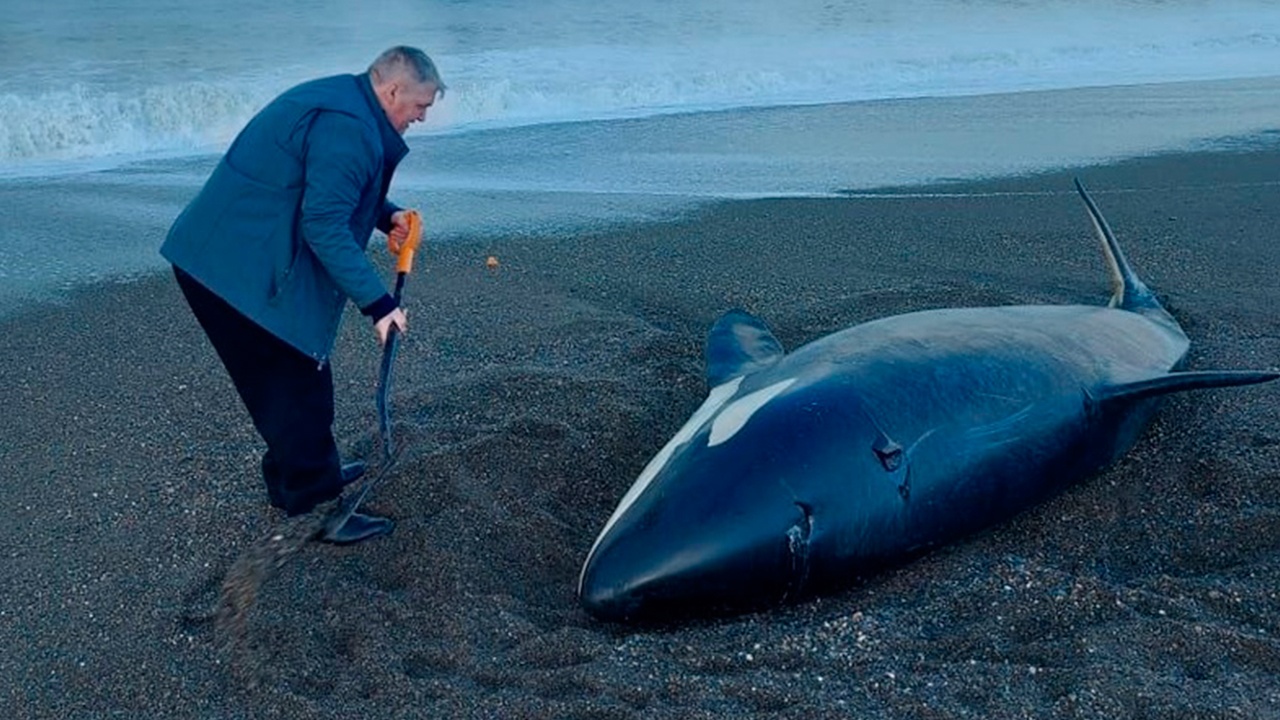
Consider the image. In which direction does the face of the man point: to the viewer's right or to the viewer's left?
to the viewer's right

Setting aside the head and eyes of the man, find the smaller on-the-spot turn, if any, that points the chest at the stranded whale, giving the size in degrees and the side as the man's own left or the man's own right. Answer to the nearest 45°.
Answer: approximately 45° to the man's own right

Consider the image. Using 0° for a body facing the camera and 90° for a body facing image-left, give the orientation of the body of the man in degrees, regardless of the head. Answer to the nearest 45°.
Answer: approximately 270°
